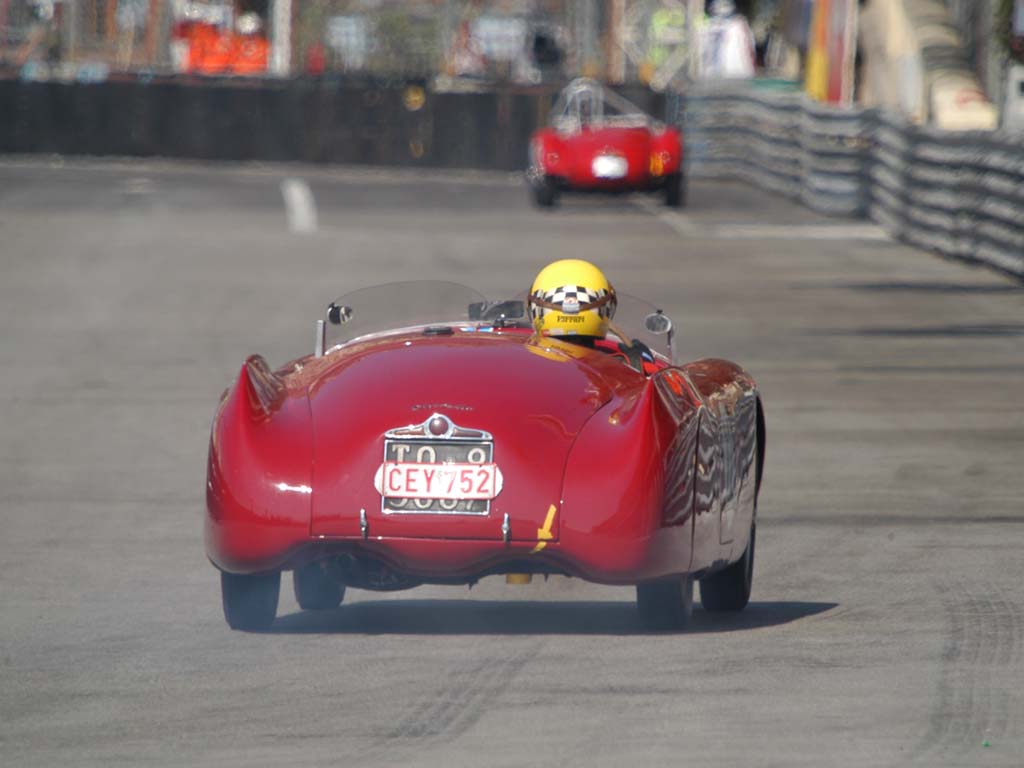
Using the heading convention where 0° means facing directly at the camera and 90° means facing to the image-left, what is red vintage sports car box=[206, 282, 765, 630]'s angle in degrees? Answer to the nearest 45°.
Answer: approximately 180°

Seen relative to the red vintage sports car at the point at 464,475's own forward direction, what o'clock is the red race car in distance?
The red race car in distance is roughly at 12 o'clock from the red vintage sports car.

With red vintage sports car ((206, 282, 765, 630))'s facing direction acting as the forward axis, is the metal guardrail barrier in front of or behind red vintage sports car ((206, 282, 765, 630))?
in front
